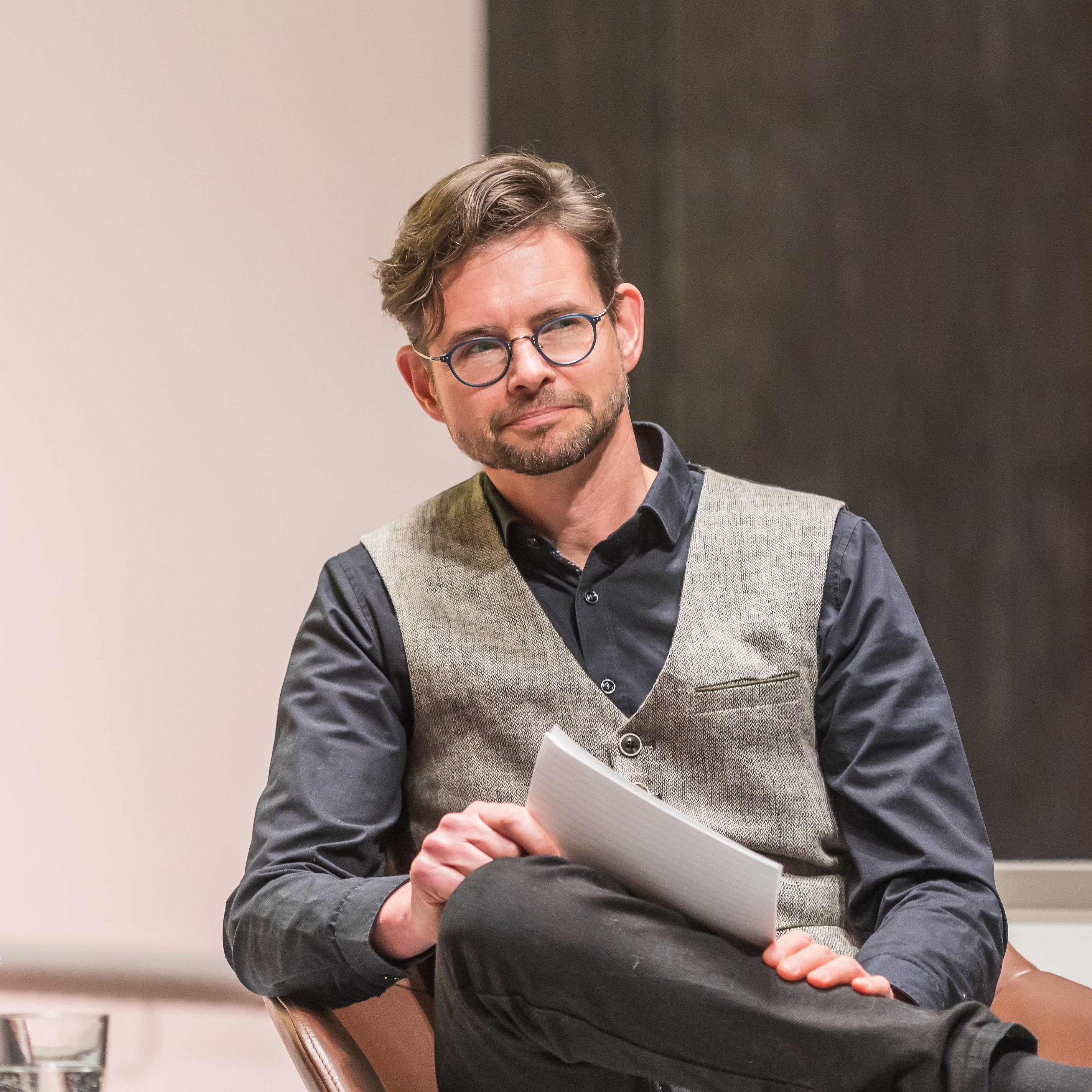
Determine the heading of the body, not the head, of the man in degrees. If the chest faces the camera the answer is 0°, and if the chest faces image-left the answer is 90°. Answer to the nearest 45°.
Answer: approximately 0°
